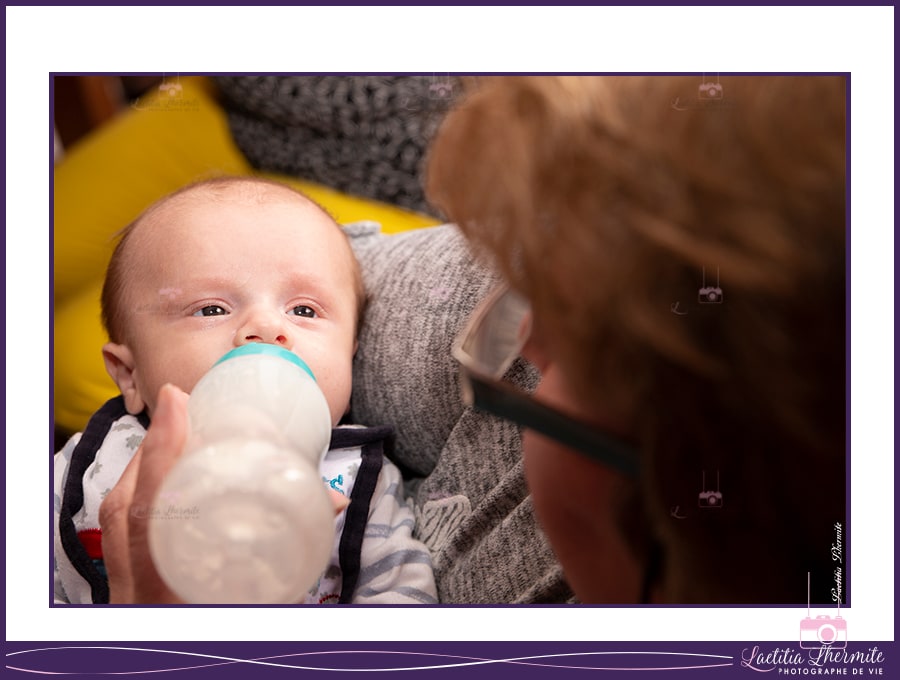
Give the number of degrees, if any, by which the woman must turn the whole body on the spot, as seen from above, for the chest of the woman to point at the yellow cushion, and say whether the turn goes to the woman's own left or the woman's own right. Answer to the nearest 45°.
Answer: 0° — they already face it

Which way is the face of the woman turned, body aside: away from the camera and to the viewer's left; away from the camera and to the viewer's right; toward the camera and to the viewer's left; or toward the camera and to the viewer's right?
away from the camera and to the viewer's left

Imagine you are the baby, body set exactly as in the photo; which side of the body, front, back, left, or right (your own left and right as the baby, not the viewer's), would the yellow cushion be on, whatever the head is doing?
back

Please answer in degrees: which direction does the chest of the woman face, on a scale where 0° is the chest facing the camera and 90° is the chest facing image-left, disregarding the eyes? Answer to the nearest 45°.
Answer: approximately 135°
